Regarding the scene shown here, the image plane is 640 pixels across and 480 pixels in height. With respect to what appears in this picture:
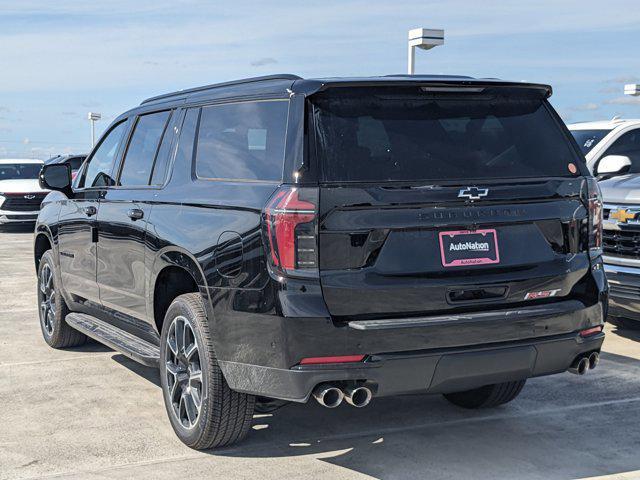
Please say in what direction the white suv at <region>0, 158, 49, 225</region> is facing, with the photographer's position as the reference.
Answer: facing the viewer

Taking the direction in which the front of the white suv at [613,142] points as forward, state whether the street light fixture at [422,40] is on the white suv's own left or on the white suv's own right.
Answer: on the white suv's own right

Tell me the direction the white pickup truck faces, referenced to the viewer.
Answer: facing the viewer and to the left of the viewer

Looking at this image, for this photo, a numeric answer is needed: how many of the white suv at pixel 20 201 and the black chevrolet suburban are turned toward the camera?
1

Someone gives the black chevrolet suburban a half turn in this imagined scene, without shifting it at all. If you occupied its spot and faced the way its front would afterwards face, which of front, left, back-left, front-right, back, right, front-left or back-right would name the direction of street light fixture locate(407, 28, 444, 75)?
back-left

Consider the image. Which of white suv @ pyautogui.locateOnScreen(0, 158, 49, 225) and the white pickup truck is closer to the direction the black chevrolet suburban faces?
the white suv

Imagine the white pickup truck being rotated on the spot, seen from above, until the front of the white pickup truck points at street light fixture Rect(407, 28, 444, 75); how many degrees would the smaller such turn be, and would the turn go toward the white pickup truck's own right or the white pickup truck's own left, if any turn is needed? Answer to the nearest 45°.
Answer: approximately 90° to the white pickup truck's own right

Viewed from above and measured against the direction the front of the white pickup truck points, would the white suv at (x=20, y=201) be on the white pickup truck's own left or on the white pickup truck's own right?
on the white pickup truck's own right

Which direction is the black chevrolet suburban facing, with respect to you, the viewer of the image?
facing away from the viewer and to the left of the viewer

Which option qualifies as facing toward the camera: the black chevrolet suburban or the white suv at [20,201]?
the white suv
